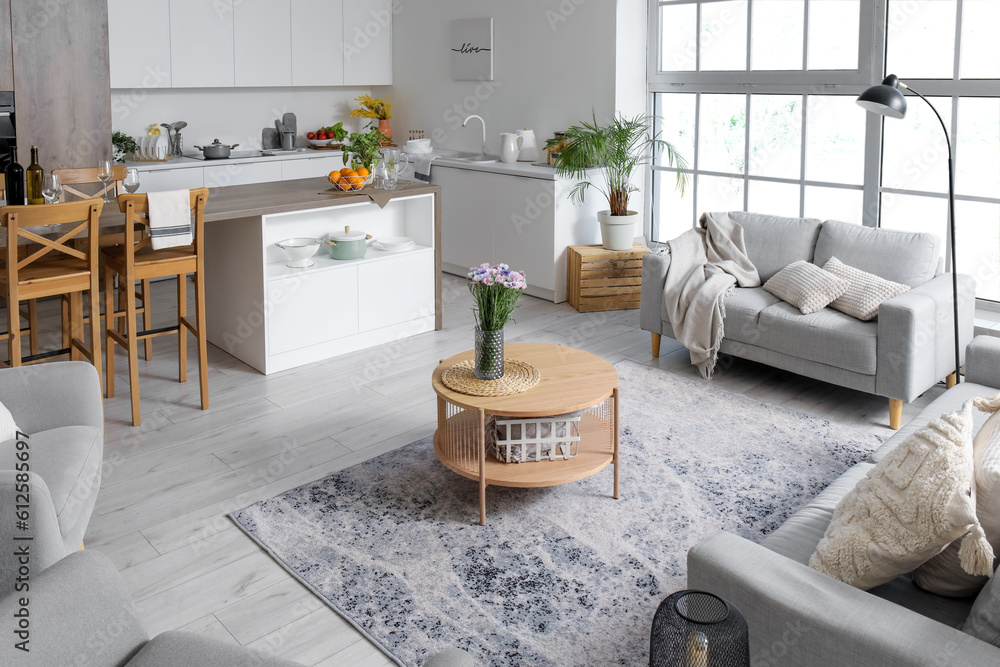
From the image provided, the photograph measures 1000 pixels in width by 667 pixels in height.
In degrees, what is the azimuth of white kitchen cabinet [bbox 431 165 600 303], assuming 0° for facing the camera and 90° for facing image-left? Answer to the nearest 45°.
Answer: approximately 45°

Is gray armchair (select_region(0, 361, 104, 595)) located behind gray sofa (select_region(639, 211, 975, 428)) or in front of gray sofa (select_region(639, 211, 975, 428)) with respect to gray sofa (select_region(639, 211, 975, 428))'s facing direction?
in front

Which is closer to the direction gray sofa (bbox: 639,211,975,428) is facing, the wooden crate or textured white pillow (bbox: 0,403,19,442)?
the textured white pillow

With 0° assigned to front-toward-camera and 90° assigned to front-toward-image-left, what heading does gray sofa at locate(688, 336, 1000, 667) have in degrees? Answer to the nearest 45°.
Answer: approximately 135°

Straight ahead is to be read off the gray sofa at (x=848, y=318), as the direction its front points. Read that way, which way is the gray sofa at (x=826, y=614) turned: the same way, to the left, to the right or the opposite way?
to the right

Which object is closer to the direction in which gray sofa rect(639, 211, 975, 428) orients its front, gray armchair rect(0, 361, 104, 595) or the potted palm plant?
the gray armchair

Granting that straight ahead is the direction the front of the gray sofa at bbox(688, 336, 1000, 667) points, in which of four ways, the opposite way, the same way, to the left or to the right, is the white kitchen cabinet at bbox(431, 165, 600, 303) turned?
to the left

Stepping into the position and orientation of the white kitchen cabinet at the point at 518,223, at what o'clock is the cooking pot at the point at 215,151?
The cooking pot is roughly at 2 o'clock from the white kitchen cabinet.

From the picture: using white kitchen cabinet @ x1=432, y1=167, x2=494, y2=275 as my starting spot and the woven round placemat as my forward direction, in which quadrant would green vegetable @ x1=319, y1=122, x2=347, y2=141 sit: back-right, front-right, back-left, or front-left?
back-right

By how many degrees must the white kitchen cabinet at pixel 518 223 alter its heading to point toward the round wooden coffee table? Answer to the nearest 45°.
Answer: approximately 45° to its left

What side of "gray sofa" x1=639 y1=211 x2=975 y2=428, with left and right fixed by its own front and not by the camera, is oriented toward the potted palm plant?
right

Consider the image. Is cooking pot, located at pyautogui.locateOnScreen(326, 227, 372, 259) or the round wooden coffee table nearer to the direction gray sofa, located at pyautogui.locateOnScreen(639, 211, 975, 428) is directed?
the round wooden coffee table

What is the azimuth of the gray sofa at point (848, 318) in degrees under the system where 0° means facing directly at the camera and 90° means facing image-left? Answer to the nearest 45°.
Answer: approximately 45°

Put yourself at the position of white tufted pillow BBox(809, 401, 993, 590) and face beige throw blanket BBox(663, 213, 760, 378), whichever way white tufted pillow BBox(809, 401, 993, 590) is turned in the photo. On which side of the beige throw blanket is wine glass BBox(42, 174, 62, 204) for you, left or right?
left
